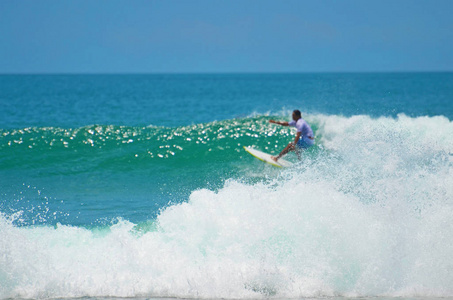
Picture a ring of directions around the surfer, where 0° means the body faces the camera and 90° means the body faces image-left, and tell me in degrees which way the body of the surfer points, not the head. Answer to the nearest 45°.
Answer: approximately 90°
